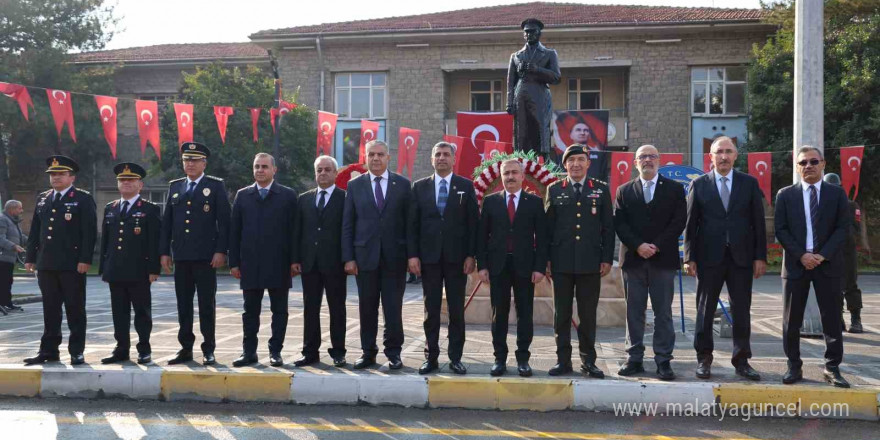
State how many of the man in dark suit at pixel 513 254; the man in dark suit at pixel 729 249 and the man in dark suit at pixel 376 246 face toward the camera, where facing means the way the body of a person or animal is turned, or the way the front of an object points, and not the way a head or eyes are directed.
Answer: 3

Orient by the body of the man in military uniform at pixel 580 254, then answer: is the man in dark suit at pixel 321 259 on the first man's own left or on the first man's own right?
on the first man's own right

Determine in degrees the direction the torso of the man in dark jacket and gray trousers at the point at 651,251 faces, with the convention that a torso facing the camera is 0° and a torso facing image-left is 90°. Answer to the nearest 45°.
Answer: approximately 0°

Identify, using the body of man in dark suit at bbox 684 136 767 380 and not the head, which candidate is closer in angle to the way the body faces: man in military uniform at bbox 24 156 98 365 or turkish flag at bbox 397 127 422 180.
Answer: the man in military uniform

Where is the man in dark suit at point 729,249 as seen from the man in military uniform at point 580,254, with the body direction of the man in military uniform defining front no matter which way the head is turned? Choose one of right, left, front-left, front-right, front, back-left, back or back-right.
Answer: left

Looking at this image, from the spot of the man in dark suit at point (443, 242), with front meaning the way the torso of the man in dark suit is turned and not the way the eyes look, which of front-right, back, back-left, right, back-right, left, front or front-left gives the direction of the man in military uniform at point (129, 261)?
right

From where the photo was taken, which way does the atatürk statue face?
toward the camera

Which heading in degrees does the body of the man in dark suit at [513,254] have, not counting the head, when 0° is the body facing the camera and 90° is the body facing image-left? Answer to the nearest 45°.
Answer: approximately 0°

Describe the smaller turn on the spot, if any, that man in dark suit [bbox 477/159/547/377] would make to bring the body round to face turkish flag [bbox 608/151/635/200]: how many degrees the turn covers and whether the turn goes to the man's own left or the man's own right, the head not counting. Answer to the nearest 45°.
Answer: approximately 180°

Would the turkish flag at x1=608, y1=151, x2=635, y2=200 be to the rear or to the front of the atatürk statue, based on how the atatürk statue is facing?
to the rear
